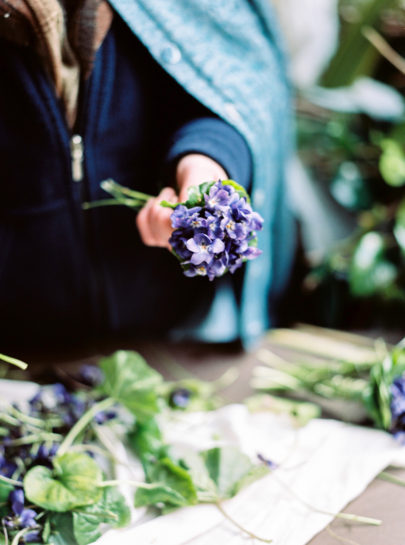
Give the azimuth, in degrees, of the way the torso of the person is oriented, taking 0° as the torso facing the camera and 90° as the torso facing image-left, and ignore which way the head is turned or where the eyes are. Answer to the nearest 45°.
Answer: approximately 0°
